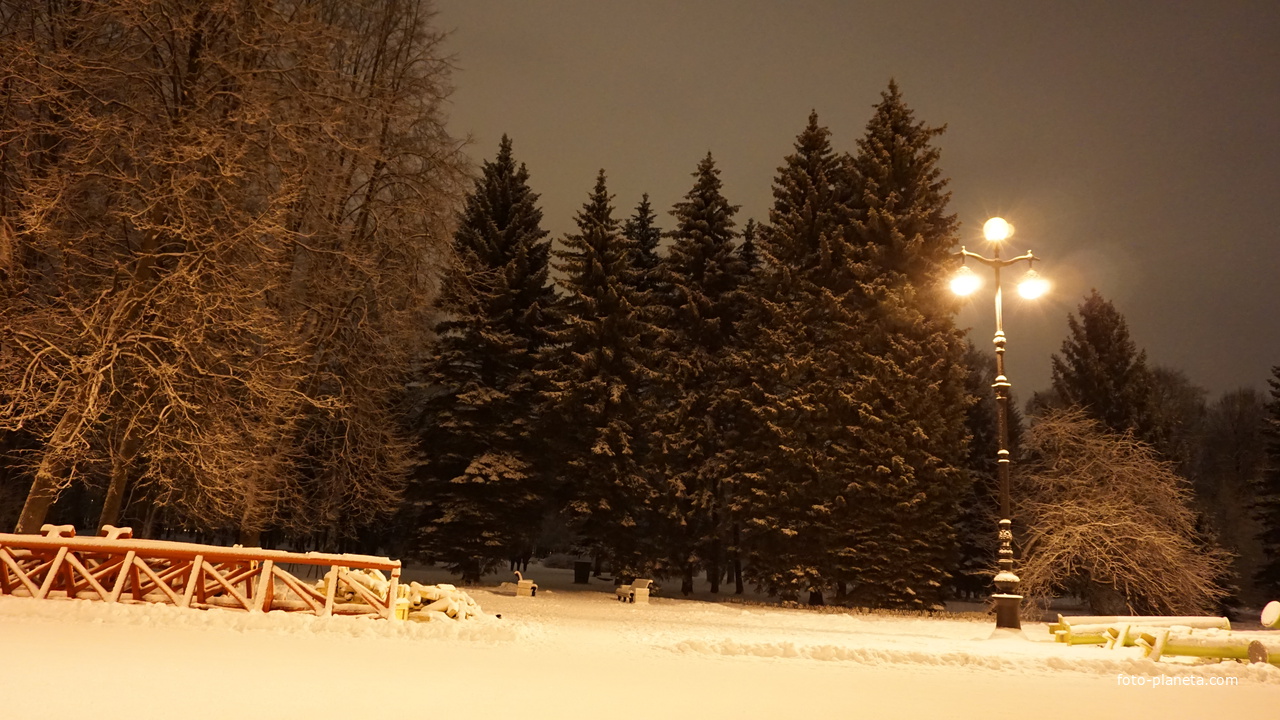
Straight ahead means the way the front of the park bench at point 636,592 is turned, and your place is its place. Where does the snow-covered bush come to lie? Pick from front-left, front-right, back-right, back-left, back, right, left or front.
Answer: back-left

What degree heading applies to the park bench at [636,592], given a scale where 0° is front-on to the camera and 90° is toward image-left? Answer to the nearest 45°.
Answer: approximately 45°

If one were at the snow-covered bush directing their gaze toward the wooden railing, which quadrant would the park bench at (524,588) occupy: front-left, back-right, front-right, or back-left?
front-right

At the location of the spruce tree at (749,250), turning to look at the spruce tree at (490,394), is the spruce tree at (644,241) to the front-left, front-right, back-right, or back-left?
front-right

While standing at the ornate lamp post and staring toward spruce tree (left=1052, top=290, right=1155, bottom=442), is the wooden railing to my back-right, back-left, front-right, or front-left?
back-left

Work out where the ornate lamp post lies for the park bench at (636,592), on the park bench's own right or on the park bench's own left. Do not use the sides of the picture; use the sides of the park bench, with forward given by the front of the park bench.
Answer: on the park bench's own left

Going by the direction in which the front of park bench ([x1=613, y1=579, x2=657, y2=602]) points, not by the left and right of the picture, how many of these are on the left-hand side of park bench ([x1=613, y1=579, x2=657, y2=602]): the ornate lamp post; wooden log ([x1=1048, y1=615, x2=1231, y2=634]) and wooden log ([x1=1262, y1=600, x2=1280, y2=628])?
3

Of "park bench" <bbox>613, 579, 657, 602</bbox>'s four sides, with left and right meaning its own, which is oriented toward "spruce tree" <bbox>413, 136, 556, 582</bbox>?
right

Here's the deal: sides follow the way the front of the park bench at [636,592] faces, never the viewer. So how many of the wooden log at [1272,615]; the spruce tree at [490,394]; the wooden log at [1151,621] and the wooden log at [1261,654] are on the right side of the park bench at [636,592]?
1

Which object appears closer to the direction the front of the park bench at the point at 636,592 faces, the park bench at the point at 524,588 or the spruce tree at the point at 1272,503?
the park bench

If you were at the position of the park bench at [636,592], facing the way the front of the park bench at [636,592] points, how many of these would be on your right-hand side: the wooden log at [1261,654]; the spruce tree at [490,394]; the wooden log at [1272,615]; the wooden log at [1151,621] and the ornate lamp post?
1

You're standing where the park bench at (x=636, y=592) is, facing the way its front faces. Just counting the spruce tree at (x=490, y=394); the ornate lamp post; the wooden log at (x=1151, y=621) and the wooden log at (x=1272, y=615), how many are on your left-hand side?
3

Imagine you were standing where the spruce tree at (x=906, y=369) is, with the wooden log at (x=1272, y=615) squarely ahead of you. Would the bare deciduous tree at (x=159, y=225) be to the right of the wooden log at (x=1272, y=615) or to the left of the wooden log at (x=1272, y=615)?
right
